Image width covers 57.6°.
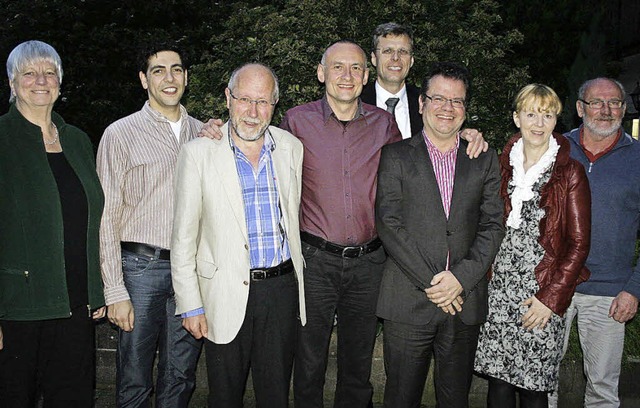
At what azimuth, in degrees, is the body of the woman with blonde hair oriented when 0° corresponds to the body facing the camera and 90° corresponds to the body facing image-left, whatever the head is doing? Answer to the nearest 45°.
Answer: approximately 45°

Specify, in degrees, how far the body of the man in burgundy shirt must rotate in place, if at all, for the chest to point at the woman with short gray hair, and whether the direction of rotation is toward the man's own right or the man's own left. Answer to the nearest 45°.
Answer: approximately 90° to the man's own right

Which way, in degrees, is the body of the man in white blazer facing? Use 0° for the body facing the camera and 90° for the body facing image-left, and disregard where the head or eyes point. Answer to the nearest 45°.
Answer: approximately 315°

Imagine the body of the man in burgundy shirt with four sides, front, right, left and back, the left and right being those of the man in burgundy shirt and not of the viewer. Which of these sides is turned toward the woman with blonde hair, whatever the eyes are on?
left
